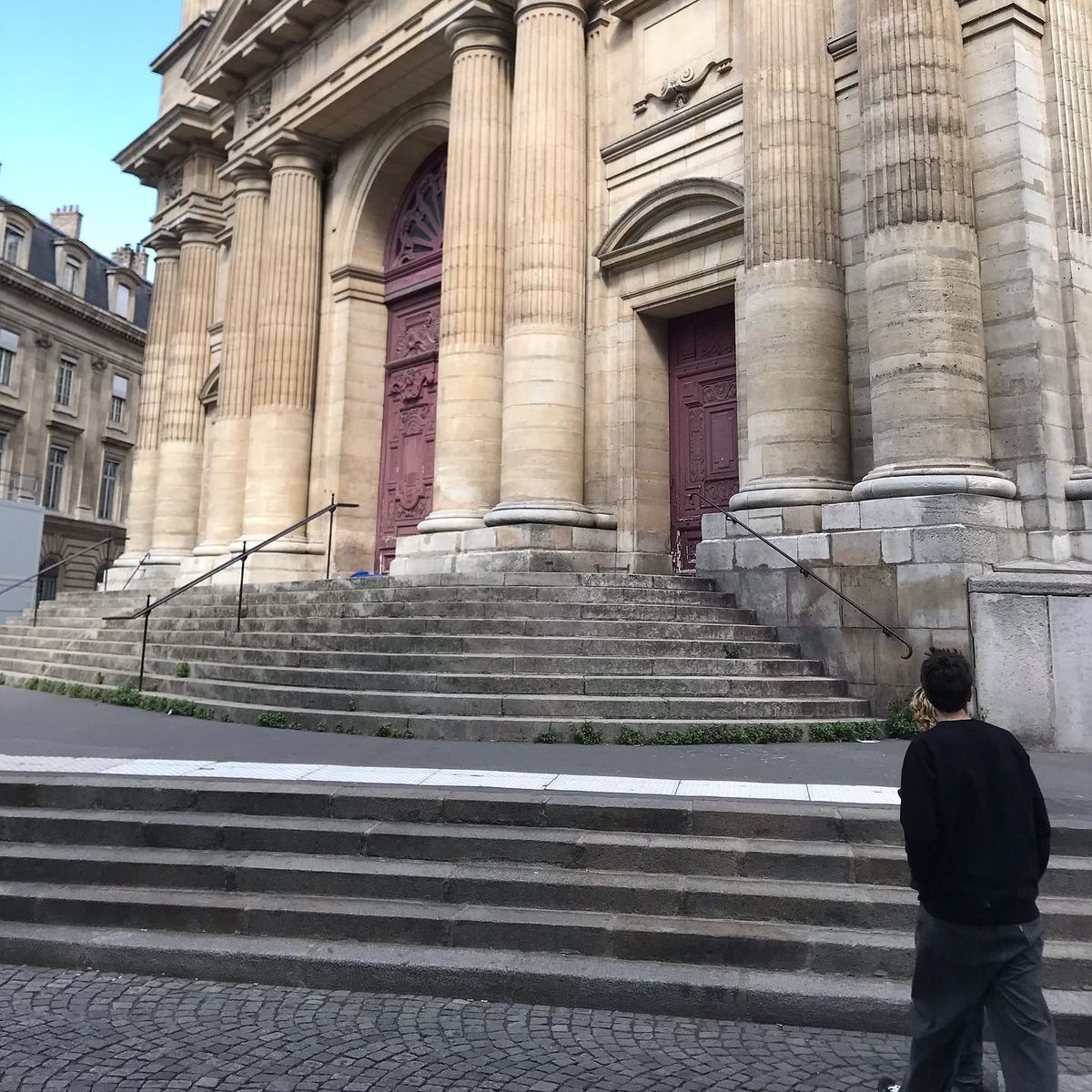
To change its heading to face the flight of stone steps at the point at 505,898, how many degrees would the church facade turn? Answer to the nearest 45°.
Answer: approximately 45° to its left

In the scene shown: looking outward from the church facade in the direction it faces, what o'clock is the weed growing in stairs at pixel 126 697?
The weed growing in stairs is roughly at 1 o'clock from the church facade.

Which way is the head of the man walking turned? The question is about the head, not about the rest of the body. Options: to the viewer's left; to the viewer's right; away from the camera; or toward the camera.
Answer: away from the camera

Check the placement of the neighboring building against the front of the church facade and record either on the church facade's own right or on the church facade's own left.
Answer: on the church facade's own right

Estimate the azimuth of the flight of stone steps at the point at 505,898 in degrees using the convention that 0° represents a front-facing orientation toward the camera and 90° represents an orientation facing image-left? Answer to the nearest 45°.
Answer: approximately 0°

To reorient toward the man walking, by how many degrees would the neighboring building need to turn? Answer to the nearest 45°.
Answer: approximately 45° to its right

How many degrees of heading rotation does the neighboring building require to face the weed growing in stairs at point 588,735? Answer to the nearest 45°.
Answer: approximately 45° to its right

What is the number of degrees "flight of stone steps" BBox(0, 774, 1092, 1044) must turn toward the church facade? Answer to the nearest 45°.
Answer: approximately 180°

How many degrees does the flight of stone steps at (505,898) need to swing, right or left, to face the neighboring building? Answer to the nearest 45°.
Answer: approximately 135° to its right

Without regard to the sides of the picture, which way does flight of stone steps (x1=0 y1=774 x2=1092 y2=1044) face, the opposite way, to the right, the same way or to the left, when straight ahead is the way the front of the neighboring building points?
to the right

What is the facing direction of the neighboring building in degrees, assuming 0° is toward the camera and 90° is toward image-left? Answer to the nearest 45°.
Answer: approximately 315°

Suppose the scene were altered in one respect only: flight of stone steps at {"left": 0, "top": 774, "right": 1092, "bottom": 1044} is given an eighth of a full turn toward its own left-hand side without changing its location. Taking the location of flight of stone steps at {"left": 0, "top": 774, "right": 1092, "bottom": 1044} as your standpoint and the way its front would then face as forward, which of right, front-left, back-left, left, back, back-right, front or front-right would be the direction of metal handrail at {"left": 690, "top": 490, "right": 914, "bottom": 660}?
left
